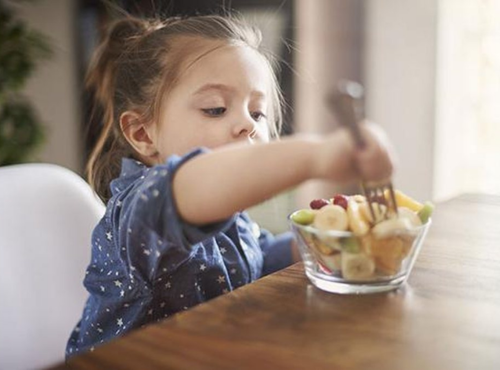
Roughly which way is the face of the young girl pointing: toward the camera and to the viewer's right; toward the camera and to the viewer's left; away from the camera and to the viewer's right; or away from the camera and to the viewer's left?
toward the camera and to the viewer's right

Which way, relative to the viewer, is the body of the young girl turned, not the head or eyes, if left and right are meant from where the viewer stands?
facing the viewer and to the right of the viewer
